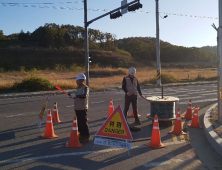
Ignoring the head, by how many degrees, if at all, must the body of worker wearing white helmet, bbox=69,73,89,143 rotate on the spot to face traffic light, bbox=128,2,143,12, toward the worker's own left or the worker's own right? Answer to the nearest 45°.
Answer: approximately 90° to the worker's own right

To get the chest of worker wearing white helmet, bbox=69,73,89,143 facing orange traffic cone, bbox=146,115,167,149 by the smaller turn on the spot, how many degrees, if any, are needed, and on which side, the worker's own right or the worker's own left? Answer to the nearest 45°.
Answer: approximately 180°

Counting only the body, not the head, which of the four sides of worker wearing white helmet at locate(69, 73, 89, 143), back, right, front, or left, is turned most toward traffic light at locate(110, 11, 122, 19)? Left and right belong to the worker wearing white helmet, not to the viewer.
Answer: right

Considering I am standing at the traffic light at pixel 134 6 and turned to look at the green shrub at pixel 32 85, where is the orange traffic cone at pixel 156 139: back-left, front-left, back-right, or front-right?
back-left

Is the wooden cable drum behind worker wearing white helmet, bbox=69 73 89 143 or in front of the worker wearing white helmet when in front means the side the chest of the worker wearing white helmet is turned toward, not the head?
behind

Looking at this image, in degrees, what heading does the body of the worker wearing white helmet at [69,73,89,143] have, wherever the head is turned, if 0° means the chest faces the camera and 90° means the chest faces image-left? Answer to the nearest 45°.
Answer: approximately 90°
